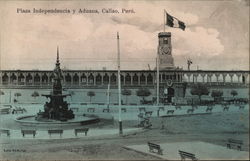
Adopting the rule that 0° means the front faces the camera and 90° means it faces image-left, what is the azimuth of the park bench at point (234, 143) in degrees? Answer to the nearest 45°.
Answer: approximately 45°

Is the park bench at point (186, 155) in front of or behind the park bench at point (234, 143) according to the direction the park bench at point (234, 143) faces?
in front
